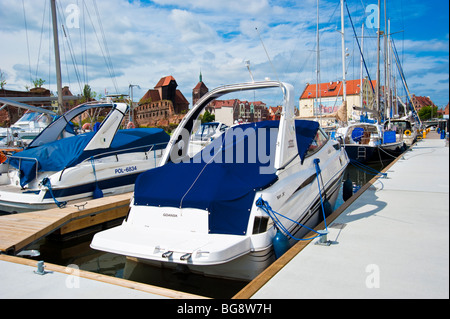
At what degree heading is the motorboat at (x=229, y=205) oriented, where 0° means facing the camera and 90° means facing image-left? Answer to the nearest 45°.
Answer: approximately 225°

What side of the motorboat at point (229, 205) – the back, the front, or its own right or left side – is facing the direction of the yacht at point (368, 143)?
front

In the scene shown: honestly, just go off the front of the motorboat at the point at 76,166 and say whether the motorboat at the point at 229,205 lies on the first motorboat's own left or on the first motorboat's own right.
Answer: on the first motorboat's own right

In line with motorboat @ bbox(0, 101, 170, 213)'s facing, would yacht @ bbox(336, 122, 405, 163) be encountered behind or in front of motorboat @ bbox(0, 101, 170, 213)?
in front

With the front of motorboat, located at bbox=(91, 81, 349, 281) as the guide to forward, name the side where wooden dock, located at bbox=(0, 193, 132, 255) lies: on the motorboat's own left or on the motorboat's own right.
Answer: on the motorboat's own left

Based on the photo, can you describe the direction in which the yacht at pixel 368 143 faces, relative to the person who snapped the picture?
facing away from the viewer and to the right of the viewer

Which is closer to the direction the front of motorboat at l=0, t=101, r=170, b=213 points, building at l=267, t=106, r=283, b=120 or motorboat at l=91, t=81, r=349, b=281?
the building

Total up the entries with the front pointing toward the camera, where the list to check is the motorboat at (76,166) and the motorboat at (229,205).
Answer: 0

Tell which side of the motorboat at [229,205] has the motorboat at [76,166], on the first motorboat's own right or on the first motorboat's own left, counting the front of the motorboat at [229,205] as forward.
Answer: on the first motorboat's own left

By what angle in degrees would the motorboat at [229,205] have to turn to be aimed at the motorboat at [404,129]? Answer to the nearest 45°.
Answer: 0° — it already faces it
